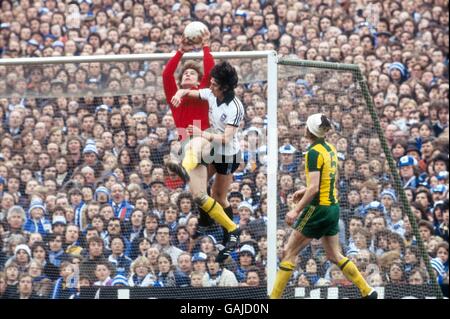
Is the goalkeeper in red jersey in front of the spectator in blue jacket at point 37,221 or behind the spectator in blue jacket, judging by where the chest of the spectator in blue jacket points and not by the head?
in front

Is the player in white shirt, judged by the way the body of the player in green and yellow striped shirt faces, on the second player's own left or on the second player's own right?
on the second player's own left

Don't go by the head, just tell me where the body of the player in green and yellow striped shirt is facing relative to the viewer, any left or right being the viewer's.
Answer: facing away from the viewer and to the left of the viewer

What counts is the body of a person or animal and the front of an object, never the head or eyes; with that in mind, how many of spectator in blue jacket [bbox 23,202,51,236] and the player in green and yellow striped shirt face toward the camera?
1

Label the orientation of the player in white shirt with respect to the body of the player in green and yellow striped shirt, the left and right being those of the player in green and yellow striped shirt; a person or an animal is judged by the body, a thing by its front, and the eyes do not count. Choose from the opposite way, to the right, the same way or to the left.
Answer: to the left

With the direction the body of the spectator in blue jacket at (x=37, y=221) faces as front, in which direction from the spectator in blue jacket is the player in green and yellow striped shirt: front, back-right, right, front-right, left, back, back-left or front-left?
front-left
